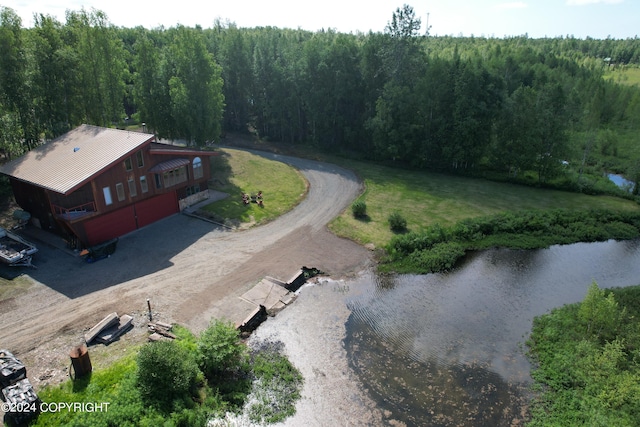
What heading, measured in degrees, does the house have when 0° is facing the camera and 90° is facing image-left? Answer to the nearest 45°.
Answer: approximately 315°

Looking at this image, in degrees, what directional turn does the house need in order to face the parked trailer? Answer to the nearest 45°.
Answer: approximately 90° to its right

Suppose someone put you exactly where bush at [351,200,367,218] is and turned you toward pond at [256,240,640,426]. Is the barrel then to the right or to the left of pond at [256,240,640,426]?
right

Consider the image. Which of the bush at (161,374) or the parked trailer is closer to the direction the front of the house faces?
the bush

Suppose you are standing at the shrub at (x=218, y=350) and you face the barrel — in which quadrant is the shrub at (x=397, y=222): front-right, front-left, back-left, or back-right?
back-right
